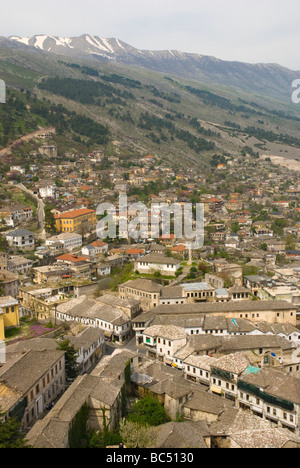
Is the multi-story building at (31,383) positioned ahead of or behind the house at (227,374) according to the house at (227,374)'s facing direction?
ahead

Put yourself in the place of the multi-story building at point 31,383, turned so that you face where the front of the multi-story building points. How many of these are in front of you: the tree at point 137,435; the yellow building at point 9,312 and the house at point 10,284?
1

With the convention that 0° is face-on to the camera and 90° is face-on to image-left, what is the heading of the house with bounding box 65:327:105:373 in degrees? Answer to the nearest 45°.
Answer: approximately 315°

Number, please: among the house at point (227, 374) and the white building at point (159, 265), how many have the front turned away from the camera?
0

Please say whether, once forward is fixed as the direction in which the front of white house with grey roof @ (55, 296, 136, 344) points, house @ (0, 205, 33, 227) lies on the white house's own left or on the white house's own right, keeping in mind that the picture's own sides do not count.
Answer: on the white house's own right

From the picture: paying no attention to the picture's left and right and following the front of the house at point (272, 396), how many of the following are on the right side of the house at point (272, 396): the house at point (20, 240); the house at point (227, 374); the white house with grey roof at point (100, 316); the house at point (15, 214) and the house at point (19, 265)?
5

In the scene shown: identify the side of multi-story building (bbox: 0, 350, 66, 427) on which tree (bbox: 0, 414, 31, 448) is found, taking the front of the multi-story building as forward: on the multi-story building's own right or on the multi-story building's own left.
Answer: on the multi-story building's own right

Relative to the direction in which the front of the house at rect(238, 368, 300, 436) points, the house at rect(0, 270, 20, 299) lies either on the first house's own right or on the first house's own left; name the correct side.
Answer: on the first house's own right

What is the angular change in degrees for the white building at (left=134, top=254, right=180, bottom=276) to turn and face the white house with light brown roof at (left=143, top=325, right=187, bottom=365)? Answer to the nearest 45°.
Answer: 0° — it already faces it

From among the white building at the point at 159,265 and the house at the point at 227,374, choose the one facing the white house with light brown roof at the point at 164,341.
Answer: the white building

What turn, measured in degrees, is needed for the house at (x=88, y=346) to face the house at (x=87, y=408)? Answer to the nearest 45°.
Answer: approximately 45° to its right

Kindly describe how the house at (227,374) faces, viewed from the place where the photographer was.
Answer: facing the viewer and to the left of the viewer
